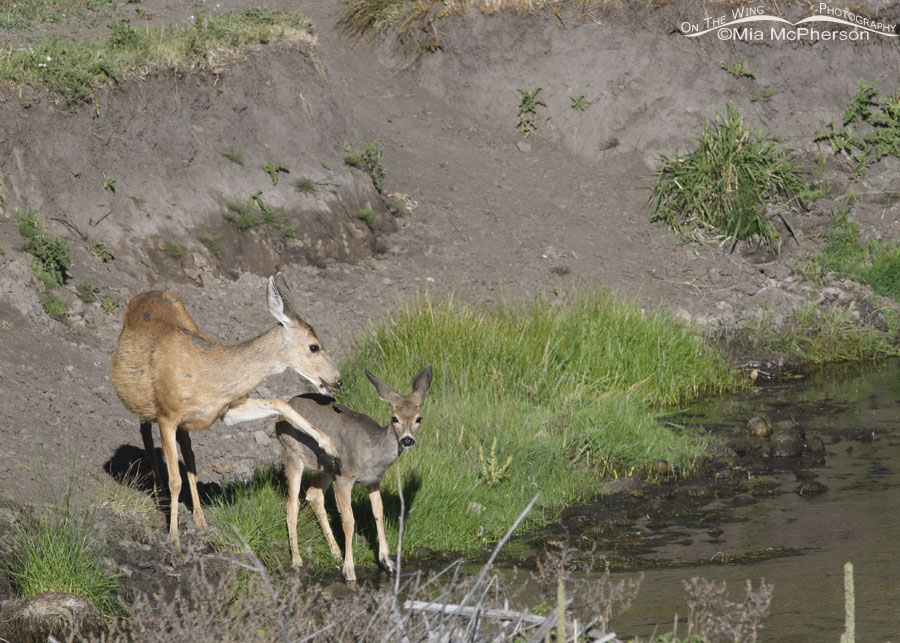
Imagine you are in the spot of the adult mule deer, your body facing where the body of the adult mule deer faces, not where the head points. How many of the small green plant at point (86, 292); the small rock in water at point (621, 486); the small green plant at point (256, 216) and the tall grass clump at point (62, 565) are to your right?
1

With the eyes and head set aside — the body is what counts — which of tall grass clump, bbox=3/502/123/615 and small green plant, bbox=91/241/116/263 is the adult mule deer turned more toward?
the tall grass clump

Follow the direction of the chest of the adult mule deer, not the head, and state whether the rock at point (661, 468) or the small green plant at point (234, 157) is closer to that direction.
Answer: the rock

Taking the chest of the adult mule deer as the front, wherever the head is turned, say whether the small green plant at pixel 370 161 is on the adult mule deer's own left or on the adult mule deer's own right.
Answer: on the adult mule deer's own left

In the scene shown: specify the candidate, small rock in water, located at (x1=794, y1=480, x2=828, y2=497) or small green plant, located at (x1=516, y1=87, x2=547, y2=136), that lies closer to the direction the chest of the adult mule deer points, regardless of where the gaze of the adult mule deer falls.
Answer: the small rock in water

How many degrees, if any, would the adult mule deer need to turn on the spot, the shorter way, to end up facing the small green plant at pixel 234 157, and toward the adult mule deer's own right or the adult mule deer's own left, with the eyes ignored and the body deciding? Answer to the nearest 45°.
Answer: approximately 135° to the adult mule deer's own left

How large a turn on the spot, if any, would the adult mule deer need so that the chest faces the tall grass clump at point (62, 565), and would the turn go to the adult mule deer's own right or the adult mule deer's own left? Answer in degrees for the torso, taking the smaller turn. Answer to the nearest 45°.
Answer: approximately 90° to the adult mule deer's own right

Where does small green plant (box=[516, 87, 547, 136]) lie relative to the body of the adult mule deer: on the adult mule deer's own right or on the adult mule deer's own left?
on the adult mule deer's own left

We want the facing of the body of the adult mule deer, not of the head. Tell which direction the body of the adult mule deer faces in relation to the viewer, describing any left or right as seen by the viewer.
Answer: facing the viewer and to the right of the viewer

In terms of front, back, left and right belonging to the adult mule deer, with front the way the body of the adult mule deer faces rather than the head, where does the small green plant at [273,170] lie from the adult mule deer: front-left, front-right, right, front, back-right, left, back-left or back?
back-left

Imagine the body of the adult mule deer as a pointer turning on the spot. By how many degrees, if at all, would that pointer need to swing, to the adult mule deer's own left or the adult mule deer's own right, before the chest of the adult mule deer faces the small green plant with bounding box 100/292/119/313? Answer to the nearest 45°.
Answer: approximately 135° to the adult mule deer's own left

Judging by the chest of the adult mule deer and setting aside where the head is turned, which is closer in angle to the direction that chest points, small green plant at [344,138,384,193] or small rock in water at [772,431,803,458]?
the small rock in water

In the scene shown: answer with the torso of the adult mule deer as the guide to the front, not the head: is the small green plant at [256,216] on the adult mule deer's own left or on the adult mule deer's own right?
on the adult mule deer's own left
